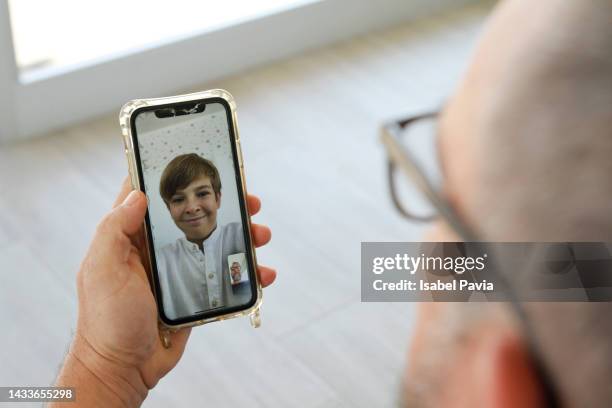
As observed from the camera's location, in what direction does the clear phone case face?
facing the viewer
